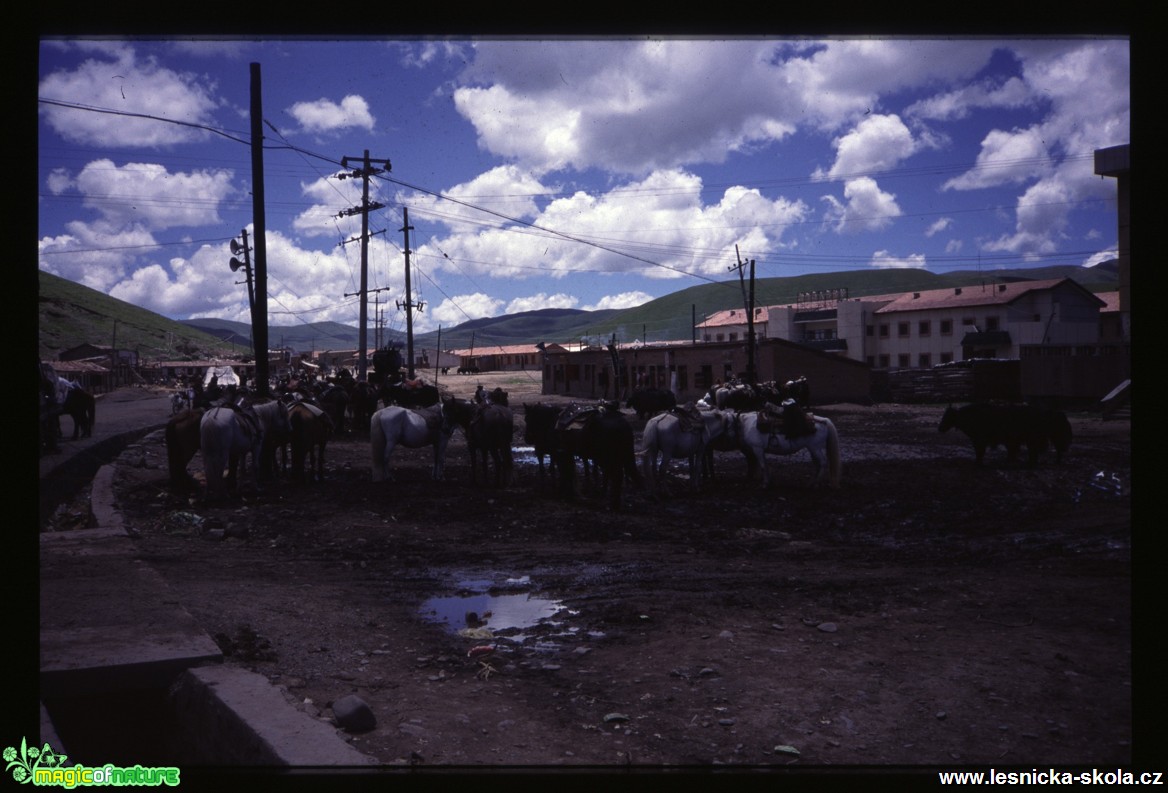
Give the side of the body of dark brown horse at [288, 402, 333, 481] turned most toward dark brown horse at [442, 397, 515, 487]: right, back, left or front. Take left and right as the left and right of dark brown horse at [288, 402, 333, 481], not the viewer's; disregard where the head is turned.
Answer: right

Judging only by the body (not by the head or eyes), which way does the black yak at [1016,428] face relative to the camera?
to the viewer's left

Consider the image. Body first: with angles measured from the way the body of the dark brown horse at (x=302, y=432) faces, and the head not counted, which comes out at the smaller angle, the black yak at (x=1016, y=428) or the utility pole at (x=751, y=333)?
the utility pole

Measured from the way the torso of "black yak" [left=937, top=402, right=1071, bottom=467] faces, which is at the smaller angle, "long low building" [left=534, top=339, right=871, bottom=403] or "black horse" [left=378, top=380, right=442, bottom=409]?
the black horse

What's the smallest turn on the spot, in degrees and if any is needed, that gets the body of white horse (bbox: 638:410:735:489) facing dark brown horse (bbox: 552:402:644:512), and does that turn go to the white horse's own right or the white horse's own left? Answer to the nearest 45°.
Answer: approximately 180°

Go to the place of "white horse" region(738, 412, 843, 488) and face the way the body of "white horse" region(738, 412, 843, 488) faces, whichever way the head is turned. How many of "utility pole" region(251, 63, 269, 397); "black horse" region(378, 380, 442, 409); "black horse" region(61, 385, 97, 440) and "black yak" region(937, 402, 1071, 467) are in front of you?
3

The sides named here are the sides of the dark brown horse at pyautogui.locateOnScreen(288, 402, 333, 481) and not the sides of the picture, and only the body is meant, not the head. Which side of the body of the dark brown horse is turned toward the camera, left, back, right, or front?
back

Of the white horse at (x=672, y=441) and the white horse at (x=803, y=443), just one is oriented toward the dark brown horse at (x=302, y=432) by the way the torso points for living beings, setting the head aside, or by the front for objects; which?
the white horse at (x=803, y=443)

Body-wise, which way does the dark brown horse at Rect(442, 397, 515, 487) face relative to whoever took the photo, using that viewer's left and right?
facing away from the viewer and to the left of the viewer
